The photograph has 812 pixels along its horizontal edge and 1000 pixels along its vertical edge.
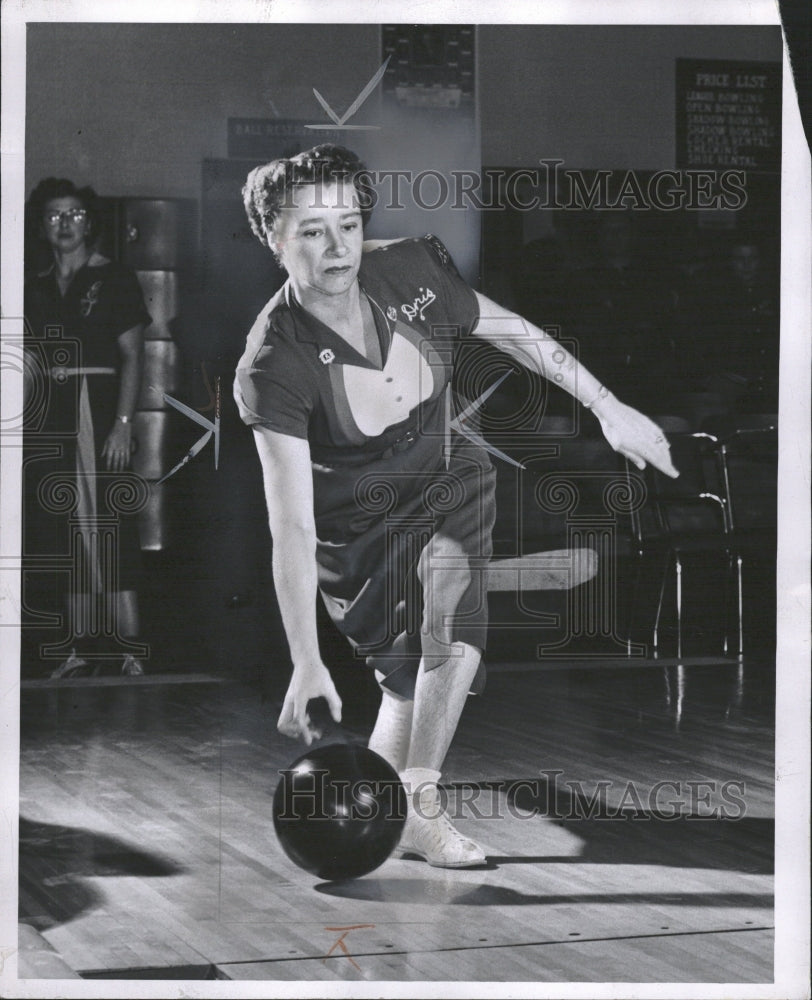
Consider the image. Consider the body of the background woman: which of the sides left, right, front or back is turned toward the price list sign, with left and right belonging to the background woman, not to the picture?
left

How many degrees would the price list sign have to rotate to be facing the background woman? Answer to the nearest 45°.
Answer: approximately 90° to its right

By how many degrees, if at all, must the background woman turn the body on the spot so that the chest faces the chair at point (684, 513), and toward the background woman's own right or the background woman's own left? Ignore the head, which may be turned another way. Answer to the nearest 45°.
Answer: approximately 90° to the background woman's own left

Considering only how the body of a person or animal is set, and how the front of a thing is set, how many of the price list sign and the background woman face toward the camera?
2

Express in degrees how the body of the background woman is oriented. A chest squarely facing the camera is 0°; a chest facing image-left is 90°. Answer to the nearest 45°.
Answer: approximately 0°

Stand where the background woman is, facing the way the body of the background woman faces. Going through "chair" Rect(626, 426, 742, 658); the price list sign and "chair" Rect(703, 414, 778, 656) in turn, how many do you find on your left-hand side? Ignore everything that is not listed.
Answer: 3
